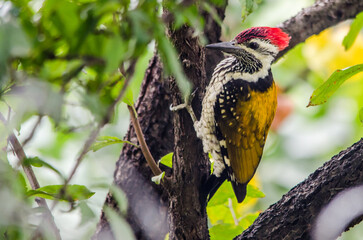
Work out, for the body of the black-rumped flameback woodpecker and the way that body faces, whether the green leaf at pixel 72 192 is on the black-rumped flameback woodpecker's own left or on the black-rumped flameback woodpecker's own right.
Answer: on the black-rumped flameback woodpecker's own left

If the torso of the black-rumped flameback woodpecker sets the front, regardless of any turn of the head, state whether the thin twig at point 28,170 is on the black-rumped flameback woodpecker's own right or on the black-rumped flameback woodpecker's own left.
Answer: on the black-rumped flameback woodpecker's own left

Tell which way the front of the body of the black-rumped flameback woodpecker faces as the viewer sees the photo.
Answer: to the viewer's left
